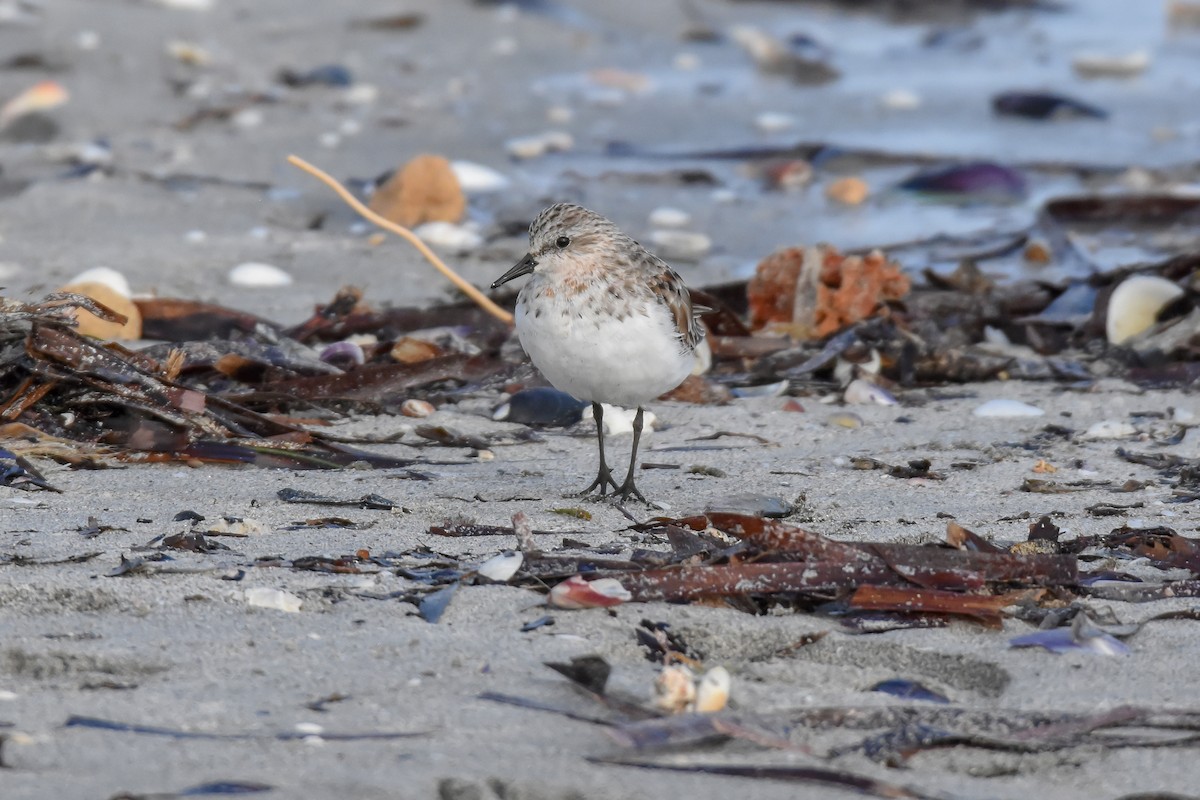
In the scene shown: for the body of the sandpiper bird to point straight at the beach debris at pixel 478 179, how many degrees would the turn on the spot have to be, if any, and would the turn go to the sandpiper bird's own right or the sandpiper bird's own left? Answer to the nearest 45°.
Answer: approximately 135° to the sandpiper bird's own right

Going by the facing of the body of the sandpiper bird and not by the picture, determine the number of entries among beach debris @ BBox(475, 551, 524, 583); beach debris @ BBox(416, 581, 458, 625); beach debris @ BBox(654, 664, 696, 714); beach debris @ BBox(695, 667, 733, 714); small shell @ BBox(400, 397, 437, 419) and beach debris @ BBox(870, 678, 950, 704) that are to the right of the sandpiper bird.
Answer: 1

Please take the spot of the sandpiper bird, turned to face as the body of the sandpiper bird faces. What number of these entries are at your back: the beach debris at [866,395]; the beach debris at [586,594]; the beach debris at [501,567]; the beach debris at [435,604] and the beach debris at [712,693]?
1

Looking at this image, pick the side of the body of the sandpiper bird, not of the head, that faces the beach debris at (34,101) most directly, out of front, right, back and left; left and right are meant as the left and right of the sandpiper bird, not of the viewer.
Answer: right

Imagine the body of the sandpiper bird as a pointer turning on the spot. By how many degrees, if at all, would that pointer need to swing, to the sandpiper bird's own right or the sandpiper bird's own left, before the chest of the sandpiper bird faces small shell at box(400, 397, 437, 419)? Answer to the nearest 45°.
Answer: approximately 90° to the sandpiper bird's own right

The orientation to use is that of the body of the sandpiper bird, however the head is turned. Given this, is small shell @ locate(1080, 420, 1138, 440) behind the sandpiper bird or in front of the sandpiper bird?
behind

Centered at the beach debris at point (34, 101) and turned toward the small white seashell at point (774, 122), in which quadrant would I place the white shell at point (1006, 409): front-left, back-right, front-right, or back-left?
front-right

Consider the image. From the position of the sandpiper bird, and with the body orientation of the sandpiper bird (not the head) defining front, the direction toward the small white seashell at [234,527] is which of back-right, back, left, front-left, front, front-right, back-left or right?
front

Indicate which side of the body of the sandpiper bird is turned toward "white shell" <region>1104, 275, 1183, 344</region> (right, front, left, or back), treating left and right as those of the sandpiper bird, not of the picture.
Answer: back

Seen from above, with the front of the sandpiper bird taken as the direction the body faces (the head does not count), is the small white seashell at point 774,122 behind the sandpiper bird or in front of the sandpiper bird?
behind

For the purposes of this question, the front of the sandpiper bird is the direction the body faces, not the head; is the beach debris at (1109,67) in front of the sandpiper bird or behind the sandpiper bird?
behind

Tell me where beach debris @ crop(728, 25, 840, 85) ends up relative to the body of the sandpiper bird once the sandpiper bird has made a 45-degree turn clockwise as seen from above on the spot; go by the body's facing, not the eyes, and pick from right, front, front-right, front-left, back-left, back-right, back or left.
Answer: right

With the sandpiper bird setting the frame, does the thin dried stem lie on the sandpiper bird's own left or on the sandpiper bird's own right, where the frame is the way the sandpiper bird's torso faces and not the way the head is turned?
on the sandpiper bird's own right

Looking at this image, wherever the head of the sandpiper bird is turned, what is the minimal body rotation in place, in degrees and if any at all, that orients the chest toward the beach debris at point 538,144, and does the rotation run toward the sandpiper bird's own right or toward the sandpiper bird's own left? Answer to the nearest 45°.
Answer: approximately 135° to the sandpiper bird's own right

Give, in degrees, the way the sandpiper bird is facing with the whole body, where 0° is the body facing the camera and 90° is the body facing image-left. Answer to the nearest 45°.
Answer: approximately 45°

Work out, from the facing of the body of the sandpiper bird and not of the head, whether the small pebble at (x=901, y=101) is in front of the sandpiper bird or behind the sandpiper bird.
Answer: behind

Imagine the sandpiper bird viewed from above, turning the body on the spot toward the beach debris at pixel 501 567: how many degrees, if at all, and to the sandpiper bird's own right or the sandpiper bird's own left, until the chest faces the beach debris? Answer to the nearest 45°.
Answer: approximately 45° to the sandpiper bird's own left
